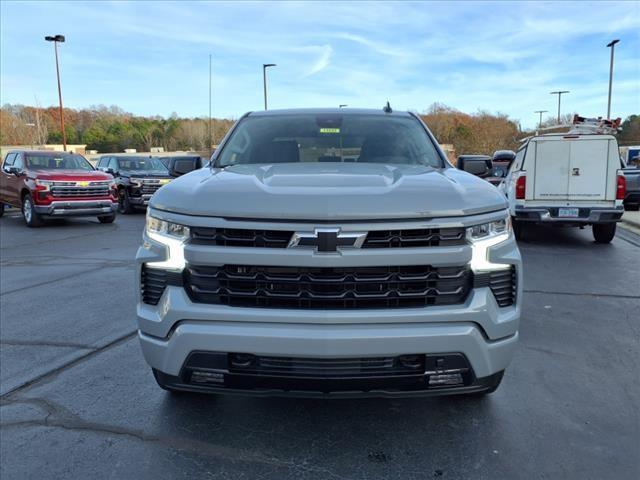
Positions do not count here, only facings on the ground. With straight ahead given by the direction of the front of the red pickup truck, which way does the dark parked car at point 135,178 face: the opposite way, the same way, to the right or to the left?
the same way

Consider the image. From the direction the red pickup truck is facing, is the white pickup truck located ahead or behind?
ahead

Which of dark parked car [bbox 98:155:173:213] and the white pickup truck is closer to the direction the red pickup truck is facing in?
the white pickup truck

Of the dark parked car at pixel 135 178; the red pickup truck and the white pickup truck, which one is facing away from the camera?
the white pickup truck

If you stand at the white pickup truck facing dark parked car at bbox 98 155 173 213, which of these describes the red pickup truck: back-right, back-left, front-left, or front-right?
front-left

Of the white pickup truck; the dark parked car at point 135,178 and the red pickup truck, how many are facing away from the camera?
1

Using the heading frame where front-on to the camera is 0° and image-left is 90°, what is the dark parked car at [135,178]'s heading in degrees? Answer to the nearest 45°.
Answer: approximately 315°

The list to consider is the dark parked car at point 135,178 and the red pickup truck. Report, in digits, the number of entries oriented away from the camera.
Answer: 0

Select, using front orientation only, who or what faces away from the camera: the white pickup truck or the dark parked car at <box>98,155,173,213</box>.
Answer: the white pickup truck

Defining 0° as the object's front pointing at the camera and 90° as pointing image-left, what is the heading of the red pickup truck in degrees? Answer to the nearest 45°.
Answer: approximately 315°

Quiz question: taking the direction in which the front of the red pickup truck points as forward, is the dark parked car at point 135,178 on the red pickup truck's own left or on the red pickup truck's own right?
on the red pickup truck's own left

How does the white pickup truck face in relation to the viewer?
away from the camera

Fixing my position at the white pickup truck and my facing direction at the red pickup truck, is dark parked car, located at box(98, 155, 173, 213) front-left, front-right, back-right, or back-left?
front-right

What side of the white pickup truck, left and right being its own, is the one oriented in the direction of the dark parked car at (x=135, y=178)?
left

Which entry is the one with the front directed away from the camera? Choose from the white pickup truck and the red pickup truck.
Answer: the white pickup truck

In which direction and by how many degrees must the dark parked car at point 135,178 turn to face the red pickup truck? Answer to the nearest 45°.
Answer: approximately 90° to its right
